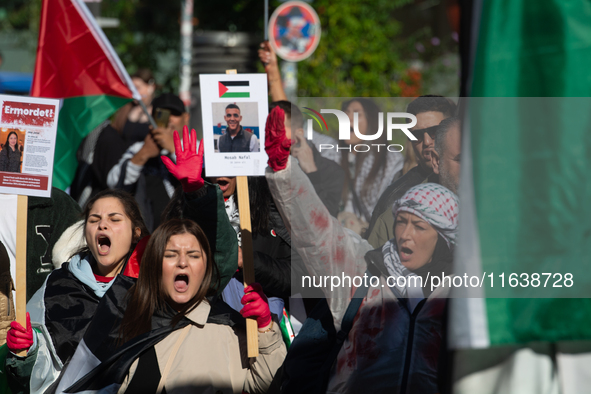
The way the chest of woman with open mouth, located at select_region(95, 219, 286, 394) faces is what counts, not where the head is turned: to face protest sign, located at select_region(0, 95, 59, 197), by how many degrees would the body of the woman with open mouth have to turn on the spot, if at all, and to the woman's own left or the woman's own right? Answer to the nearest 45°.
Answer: approximately 135° to the woman's own right

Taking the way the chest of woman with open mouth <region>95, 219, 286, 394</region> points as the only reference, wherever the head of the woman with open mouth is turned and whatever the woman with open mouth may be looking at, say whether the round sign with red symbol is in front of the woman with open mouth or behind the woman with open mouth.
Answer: behind

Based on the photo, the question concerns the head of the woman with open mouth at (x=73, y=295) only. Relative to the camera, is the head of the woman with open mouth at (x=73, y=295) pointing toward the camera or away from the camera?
toward the camera

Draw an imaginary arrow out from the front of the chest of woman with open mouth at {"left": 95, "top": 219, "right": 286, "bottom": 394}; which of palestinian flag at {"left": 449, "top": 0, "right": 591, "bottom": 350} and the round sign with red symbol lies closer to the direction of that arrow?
the palestinian flag

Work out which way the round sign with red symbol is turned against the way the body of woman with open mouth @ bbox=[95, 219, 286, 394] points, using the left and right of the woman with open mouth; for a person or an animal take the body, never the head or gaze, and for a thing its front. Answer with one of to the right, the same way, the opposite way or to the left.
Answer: the same way

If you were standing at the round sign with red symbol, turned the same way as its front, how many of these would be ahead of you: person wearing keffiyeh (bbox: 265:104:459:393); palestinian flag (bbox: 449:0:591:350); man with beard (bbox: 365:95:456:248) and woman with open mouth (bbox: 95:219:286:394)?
4

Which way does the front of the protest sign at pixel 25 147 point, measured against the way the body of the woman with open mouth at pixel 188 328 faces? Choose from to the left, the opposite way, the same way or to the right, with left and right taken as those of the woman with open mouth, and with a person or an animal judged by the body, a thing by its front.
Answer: the same way

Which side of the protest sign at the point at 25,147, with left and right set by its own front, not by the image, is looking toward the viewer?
front

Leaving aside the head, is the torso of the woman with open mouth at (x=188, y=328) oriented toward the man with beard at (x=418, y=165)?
no

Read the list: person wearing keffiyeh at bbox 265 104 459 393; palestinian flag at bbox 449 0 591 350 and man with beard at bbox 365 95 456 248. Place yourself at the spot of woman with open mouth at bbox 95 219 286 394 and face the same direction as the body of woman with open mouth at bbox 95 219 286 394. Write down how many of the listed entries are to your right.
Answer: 0

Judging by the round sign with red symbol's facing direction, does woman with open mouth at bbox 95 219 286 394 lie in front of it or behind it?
in front

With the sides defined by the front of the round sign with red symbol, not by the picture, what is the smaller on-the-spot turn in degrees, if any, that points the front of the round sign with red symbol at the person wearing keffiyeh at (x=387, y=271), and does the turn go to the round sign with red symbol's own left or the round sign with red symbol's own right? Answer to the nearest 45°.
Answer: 0° — it already faces them

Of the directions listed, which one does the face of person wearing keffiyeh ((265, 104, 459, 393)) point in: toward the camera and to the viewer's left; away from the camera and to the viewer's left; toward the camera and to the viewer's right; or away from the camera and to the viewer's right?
toward the camera and to the viewer's left

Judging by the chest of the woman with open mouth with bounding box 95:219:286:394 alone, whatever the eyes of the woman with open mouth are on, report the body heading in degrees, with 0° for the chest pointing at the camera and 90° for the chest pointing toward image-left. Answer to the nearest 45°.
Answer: approximately 0°
